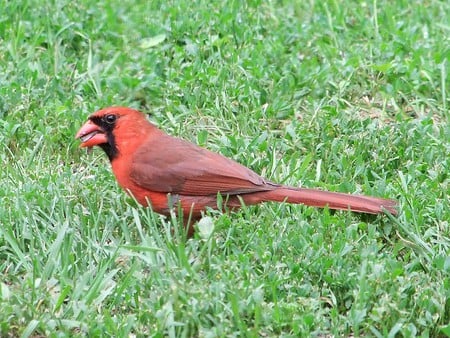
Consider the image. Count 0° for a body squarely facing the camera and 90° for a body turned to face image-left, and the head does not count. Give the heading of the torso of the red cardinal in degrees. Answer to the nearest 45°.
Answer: approximately 90°
